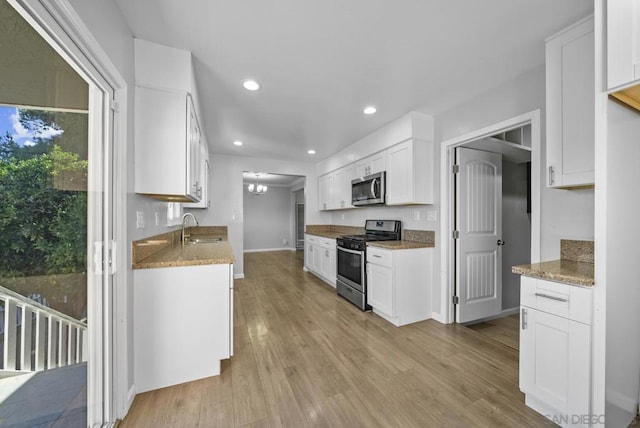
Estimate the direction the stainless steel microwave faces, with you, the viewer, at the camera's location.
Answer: facing the viewer and to the left of the viewer

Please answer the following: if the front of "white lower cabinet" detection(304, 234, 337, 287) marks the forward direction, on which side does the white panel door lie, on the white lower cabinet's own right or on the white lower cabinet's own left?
on the white lower cabinet's own left

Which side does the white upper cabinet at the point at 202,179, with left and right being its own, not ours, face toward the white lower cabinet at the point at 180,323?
right

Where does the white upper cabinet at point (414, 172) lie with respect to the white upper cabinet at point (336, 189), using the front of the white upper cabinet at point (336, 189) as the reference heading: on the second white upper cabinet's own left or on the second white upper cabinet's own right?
on the second white upper cabinet's own left

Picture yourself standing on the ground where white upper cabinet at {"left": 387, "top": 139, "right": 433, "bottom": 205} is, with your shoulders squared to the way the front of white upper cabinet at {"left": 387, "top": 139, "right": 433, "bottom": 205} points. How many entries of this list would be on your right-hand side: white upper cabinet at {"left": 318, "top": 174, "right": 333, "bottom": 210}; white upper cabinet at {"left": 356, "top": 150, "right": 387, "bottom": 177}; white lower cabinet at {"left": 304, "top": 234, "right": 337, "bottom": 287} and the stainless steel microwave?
4

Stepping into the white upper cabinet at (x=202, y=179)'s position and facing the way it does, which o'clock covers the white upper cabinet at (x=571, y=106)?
the white upper cabinet at (x=571, y=106) is roughly at 2 o'clock from the white upper cabinet at (x=202, y=179).

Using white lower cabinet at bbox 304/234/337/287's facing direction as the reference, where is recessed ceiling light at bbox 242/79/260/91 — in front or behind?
in front

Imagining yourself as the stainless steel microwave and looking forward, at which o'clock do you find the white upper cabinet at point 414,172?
The white upper cabinet is roughly at 9 o'clock from the stainless steel microwave.

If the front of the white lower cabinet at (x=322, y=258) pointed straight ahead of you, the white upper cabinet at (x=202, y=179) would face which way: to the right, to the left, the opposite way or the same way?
the opposite way

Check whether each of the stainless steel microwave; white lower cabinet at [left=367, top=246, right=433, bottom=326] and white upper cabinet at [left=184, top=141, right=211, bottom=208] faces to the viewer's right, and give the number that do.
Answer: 1

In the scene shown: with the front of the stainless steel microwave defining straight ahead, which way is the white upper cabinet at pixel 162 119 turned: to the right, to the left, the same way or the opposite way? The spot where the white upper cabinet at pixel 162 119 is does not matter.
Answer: the opposite way

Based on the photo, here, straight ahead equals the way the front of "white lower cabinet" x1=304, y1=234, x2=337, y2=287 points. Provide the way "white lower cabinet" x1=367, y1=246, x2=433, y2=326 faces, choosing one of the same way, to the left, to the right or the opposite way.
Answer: the same way

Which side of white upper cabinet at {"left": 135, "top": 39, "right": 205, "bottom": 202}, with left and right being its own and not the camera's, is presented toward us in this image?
right

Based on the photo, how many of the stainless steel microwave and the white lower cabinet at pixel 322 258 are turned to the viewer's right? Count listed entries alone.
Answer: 0

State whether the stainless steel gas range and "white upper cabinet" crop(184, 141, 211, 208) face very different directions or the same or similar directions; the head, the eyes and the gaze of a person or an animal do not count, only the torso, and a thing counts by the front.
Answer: very different directions

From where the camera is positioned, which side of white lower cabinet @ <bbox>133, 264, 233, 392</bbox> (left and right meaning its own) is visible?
right

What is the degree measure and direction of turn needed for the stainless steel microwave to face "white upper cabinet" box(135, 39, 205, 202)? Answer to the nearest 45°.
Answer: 0° — it already faces it

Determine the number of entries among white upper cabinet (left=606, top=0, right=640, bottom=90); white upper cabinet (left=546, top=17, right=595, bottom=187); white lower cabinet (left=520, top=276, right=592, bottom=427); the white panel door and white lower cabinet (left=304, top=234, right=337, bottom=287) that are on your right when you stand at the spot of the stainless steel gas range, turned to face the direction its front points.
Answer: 1

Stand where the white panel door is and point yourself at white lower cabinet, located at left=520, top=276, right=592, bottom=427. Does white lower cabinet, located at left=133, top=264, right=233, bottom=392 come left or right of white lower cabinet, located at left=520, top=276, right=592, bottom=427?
right

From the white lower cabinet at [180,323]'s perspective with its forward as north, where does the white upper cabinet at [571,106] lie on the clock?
The white upper cabinet is roughly at 1 o'clock from the white lower cabinet.

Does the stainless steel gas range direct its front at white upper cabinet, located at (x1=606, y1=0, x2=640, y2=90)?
no
